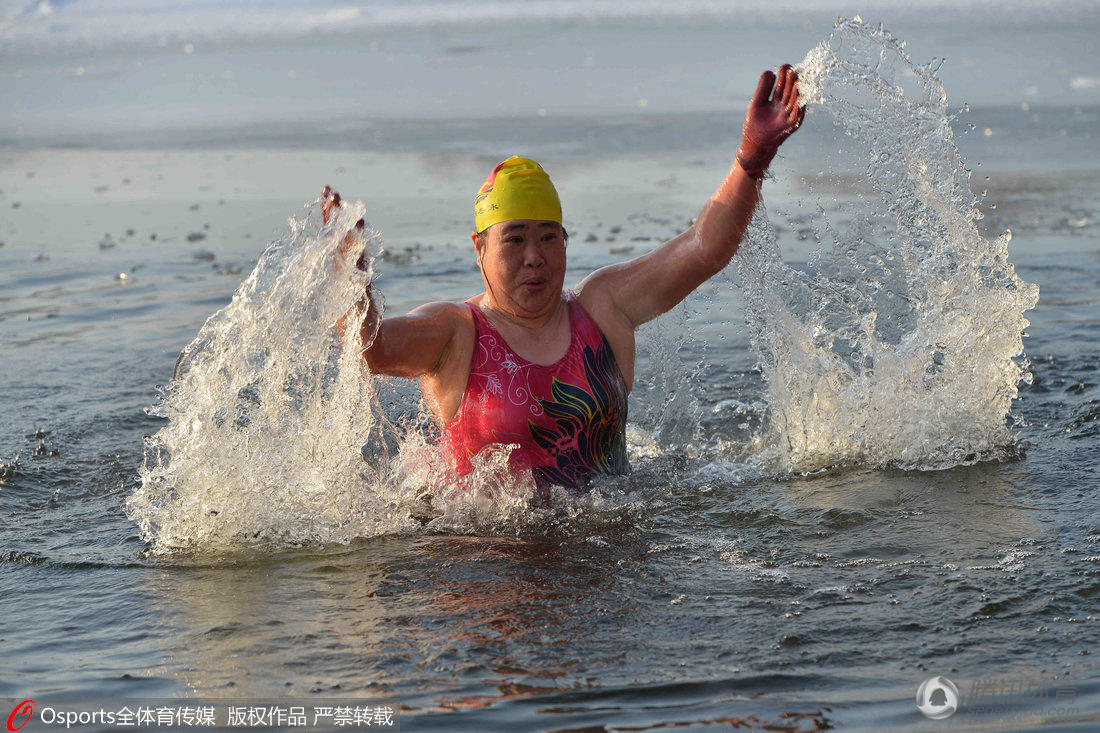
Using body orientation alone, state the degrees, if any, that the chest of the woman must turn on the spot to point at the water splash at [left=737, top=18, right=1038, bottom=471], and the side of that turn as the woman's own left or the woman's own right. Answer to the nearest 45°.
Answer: approximately 135° to the woman's own left

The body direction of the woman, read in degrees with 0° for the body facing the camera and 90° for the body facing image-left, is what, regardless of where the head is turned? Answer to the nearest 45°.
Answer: approximately 0°

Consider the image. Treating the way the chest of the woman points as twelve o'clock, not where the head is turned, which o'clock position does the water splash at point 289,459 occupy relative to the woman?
The water splash is roughly at 3 o'clock from the woman.
